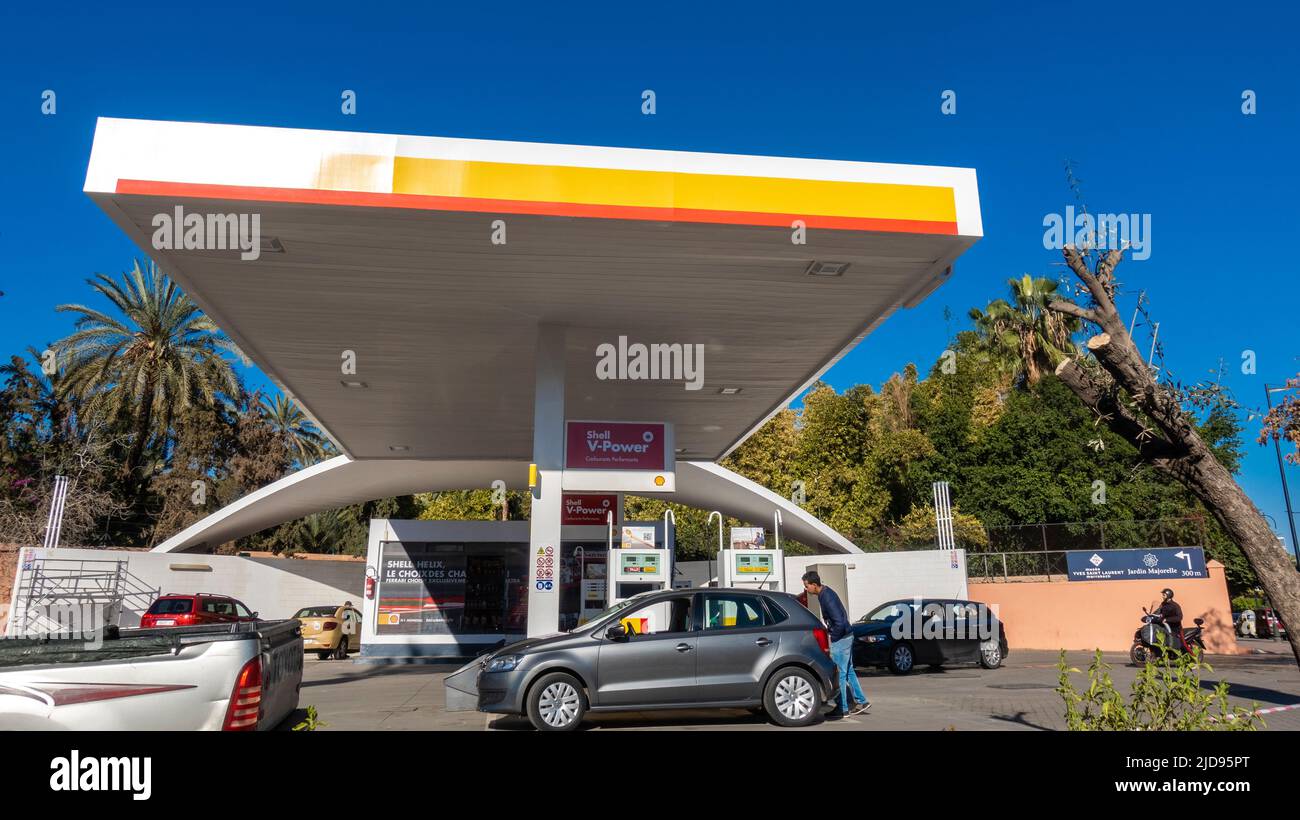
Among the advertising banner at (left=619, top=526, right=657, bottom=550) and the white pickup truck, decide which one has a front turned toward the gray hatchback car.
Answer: the advertising banner

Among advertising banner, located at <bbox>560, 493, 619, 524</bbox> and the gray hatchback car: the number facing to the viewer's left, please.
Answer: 1

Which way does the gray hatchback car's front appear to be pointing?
to the viewer's left

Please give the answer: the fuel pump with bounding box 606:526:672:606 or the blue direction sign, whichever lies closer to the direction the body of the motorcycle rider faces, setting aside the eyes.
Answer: the fuel pump

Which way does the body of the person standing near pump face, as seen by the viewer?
to the viewer's left

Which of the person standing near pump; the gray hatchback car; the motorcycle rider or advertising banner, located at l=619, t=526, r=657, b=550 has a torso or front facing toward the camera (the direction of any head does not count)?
the advertising banner

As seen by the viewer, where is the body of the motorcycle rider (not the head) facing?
to the viewer's left

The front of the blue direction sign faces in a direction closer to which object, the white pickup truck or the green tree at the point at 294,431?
the white pickup truck

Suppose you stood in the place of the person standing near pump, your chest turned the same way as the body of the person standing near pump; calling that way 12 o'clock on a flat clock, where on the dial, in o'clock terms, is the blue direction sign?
The blue direction sign is roughly at 4 o'clock from the person standing near pump.
